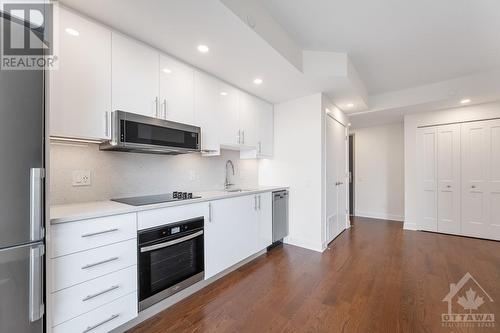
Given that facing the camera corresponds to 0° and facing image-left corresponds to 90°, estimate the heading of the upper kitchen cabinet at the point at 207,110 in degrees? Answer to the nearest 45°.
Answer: approximately 315°

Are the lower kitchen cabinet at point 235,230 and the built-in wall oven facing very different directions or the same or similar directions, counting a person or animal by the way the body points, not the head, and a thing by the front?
same or similar directions

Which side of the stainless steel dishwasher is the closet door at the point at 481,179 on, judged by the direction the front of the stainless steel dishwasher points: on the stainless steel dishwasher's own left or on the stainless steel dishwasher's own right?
on the stainless steel dishwasher's own left

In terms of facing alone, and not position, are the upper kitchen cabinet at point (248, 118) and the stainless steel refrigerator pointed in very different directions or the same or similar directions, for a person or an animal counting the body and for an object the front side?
same or similar directions

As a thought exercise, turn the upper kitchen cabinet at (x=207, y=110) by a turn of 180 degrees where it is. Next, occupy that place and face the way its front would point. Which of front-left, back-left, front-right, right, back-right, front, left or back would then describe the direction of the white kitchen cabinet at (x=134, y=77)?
left

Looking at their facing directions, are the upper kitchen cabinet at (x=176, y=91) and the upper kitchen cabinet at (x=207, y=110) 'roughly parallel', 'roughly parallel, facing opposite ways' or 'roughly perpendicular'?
roughly parallel

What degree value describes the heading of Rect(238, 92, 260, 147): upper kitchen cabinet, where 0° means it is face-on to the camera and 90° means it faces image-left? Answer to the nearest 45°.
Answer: approximately 315°

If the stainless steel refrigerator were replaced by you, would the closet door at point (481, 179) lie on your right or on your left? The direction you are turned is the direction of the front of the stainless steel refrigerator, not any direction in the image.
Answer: on your left

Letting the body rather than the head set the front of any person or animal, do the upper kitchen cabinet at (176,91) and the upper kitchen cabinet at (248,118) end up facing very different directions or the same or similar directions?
same or similar directions

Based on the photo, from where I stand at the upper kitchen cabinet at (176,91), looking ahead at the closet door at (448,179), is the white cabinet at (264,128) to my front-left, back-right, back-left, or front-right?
front-left

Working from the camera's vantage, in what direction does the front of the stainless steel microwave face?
facing the viewer and to the right of the viewer

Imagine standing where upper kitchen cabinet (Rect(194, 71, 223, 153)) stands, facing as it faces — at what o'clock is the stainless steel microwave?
The stainless steel microwave is roughly at 3 o'clock from the upper kitchen cabinet.

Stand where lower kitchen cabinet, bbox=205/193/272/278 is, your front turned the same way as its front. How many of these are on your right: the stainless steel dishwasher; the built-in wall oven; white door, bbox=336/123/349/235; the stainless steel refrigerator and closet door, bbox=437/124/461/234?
2

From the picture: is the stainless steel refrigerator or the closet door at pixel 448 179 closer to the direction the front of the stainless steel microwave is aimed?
the closet door

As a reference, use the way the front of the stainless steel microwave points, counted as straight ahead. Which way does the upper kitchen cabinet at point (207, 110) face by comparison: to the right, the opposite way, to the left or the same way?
the same way

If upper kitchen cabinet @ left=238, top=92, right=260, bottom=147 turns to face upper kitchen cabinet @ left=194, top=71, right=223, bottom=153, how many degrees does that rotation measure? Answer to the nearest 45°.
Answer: approximately 90° to its right

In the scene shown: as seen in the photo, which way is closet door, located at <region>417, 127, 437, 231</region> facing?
toward the camera

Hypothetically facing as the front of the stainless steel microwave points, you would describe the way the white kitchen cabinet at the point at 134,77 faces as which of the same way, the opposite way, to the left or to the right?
the same way
